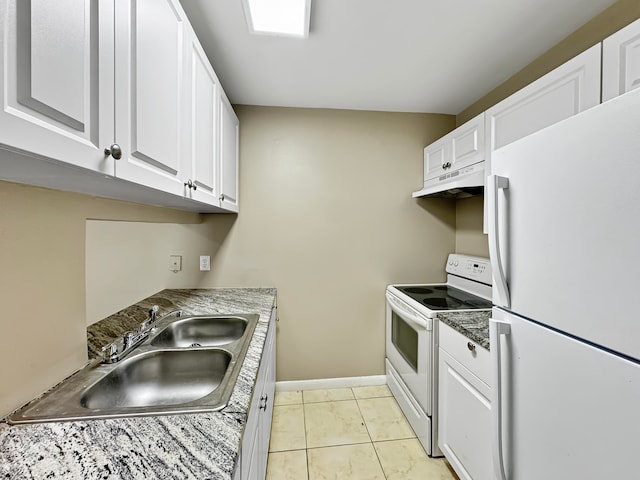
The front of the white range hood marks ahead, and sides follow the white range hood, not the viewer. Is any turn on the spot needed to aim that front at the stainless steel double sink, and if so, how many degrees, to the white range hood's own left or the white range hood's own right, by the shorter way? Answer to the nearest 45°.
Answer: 0° — it already faces it

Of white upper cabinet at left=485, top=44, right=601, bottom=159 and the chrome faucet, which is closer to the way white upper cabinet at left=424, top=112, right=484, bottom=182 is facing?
the chrome faucet

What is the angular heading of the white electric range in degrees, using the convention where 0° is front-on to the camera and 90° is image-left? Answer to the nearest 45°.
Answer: approximately 45°

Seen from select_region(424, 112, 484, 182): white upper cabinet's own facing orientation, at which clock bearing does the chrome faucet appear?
The chrome faucet is roughly at 12 o'clock from the white upper cabinet.

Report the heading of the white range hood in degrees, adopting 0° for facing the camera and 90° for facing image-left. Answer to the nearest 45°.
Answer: approximately 45°
